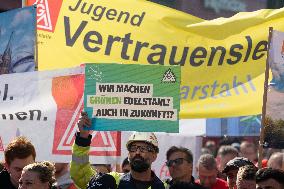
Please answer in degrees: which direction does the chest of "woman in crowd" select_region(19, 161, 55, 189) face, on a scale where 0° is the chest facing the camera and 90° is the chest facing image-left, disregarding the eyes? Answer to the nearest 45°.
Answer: approximately 45°

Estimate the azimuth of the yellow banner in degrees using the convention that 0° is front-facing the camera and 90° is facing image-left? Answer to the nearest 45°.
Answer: approximately 0°

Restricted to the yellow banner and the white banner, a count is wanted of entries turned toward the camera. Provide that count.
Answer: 2

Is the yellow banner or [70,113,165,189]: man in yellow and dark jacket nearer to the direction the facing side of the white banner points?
the man in yellow and dark jacket

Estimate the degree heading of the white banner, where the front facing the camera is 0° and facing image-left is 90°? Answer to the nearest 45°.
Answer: approximately 0°

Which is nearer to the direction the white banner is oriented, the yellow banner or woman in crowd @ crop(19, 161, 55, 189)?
the woman in crowd

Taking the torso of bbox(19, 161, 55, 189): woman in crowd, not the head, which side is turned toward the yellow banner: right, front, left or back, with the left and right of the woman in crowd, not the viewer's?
back

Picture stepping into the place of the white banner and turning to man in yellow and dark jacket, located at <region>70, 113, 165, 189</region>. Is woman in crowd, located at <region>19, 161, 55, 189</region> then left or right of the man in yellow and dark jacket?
right
